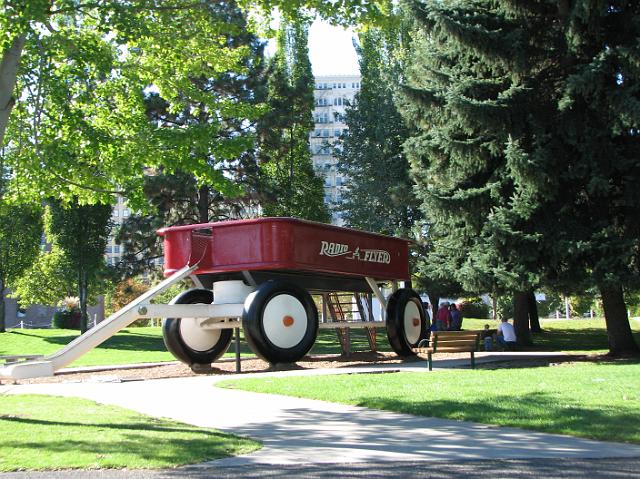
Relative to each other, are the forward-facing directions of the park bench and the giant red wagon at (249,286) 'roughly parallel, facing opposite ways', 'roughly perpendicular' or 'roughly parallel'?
roughly perpendicular

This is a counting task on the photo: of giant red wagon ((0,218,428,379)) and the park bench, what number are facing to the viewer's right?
0

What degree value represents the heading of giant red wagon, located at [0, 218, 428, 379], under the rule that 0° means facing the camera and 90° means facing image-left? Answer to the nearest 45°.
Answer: approximately 45°
